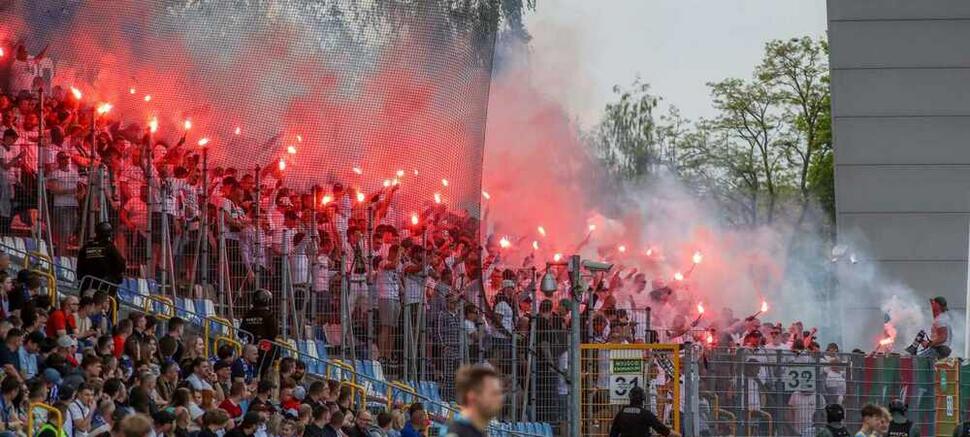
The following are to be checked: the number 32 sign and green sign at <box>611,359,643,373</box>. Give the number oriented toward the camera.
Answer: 2

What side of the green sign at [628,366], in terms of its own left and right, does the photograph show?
front

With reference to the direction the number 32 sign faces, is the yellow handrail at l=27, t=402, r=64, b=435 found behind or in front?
in front

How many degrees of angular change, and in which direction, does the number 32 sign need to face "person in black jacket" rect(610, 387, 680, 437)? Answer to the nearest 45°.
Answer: approximately 45° to its right

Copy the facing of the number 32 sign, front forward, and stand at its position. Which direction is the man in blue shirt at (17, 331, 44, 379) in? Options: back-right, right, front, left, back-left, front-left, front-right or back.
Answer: front-right

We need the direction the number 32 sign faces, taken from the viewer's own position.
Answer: facing the viewer

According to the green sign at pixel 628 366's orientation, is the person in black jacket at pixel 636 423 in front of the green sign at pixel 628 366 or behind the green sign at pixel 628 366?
in front

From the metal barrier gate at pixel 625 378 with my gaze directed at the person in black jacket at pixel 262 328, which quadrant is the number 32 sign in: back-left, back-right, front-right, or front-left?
back-left

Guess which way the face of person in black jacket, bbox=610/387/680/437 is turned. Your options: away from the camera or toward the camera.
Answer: away from the camera

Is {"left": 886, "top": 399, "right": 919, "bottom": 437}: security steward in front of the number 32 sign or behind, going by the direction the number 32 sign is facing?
in front
